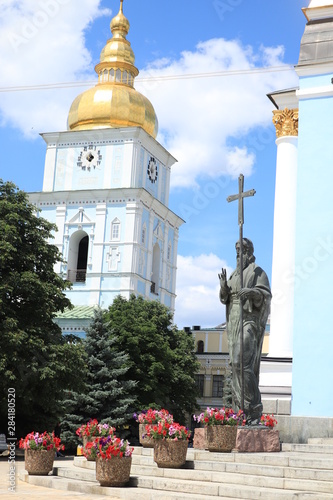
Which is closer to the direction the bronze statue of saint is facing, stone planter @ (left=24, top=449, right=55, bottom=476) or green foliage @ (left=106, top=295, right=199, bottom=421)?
the stone planter

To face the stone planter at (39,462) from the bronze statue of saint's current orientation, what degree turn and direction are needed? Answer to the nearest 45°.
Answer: approximately 45° to its right

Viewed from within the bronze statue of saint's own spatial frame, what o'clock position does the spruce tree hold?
The spruce tree is roughly at 4 o'clock from the bronze statue of saint.

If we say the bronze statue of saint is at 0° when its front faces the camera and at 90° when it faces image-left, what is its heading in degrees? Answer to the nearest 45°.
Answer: approximately 45°

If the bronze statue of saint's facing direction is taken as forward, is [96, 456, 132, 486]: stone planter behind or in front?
in front

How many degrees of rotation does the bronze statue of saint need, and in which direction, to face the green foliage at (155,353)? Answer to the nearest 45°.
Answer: approximately 135° to its right
